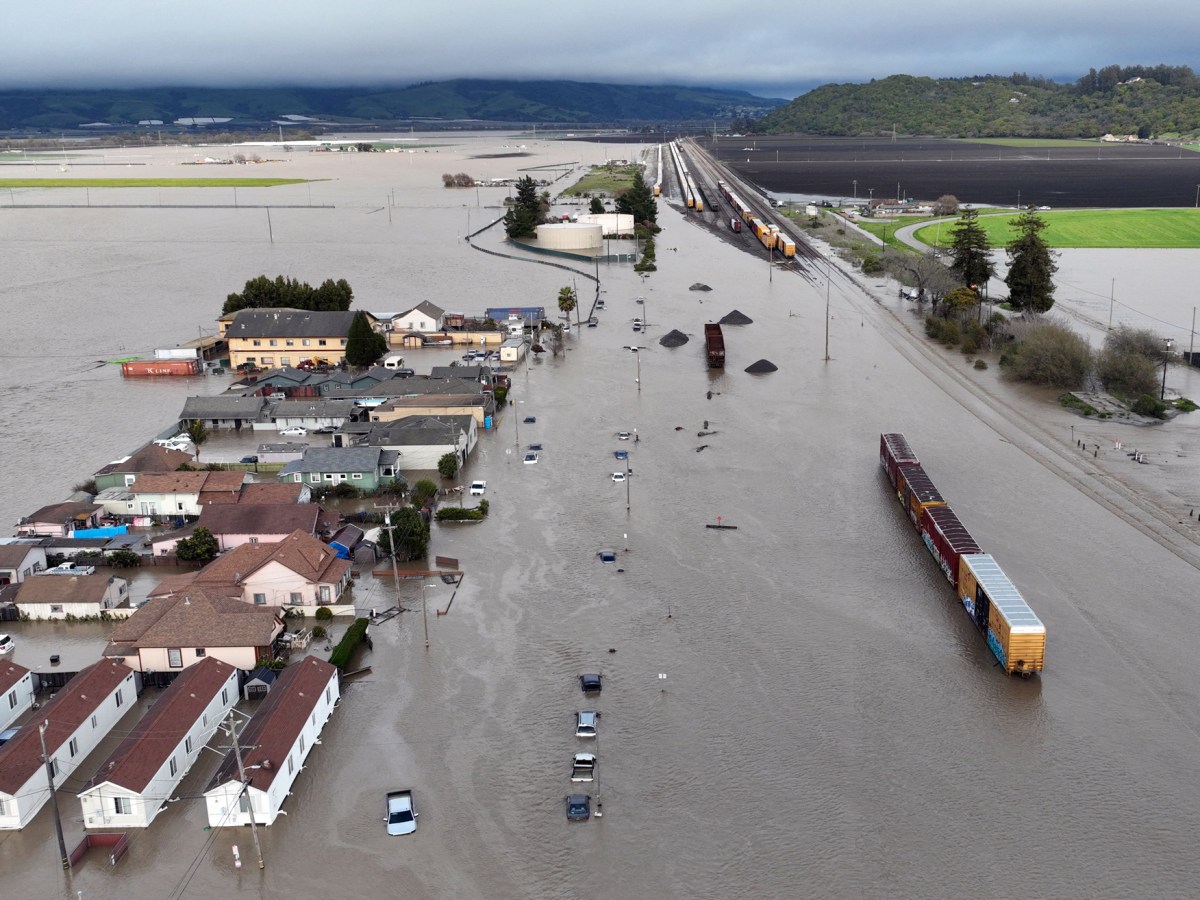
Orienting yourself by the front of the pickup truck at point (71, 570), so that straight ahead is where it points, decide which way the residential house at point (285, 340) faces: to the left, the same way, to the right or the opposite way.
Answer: to the left

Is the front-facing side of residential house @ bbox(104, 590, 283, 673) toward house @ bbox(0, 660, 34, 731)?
no

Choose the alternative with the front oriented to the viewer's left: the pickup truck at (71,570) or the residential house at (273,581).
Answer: the pickup truck

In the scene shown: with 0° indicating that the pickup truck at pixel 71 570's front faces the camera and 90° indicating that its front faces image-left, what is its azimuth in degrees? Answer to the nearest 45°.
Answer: approximately 90°

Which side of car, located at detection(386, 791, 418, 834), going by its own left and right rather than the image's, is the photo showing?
front

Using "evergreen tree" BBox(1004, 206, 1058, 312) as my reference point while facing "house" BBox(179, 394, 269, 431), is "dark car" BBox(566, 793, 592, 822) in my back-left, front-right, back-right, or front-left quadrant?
front-left

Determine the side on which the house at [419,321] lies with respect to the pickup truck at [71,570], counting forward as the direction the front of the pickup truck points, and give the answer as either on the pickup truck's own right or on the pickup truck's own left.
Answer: on the pickup truck's own right

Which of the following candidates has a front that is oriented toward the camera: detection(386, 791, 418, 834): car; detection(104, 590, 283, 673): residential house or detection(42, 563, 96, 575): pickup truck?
detection(386, 791, 418, 834): car

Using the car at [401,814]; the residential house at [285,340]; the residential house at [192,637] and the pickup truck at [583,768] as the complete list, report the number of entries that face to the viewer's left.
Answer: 0
